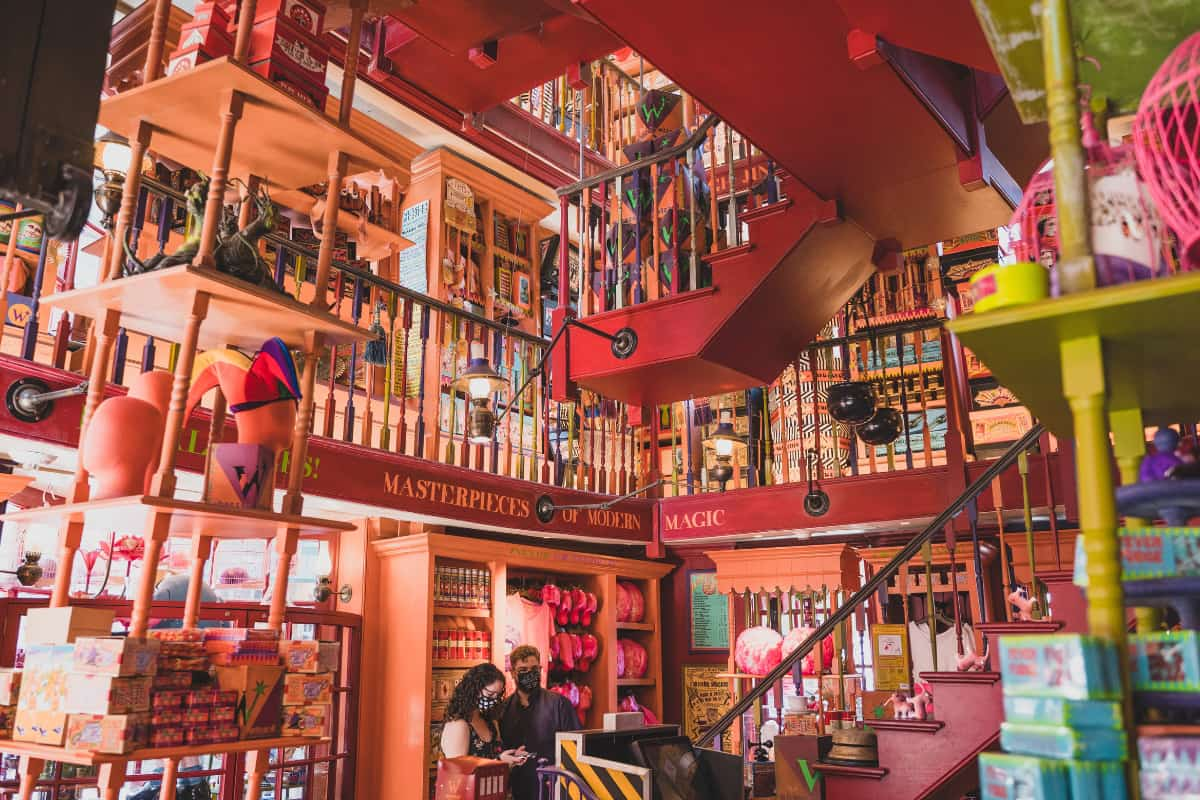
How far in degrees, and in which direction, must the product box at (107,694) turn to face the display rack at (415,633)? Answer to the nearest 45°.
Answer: approximately 135° to its left

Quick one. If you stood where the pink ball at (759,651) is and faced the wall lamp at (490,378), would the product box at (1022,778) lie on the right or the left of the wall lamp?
left

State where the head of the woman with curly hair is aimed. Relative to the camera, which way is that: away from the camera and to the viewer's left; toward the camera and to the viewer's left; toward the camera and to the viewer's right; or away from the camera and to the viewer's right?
toward the camera and to the viewer's right

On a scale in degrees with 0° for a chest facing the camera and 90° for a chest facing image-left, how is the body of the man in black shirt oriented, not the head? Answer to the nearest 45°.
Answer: approximately 0°
